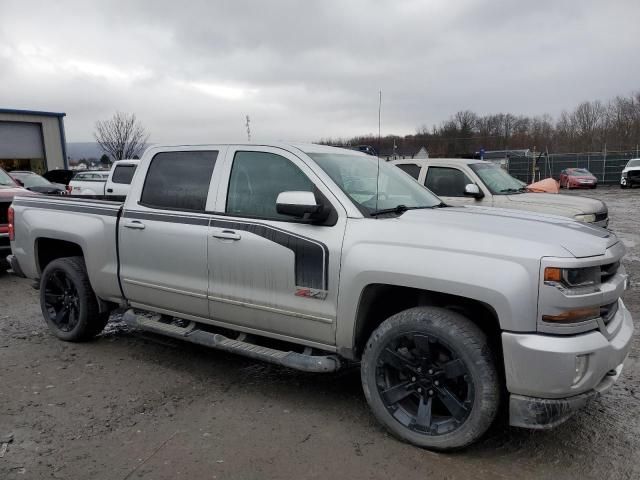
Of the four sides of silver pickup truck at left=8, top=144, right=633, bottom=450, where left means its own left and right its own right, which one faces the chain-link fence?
left

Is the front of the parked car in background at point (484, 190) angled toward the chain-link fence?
no

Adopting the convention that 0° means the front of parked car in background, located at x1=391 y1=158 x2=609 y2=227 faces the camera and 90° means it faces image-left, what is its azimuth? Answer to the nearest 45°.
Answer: approximately 315°

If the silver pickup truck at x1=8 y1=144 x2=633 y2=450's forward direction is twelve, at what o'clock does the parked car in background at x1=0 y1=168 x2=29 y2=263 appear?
The parked car in background is roughly at 6 o'clock from the silver pickup truck.

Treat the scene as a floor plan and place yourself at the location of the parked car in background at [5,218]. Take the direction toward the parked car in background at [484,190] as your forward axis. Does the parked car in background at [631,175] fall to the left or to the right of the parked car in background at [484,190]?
left

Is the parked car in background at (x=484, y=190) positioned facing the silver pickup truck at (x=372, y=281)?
no

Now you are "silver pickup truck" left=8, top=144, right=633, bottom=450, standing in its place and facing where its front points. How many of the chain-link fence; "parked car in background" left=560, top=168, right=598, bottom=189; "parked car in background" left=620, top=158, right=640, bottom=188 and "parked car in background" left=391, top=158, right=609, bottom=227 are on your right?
0

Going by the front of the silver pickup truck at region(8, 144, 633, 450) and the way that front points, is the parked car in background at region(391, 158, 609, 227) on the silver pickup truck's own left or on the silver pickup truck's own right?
on the silver pickup truck's own left

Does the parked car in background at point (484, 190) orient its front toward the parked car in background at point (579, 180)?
no

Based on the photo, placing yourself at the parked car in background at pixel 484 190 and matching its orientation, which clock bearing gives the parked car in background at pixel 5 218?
the parked car in background at pixel 5 218 is roughly at 4 o'clock from the parked car in background at pixel 484 190.

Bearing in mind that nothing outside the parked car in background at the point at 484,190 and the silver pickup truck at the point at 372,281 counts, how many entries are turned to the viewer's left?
0

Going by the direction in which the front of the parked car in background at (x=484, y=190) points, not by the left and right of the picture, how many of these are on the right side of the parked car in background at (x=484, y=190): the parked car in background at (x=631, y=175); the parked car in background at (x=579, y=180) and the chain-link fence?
0

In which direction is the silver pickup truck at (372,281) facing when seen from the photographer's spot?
facing the viewer and to the right of the viewer

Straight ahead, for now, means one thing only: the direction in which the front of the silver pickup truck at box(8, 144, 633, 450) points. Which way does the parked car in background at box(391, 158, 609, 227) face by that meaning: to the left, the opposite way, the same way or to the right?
the same way
